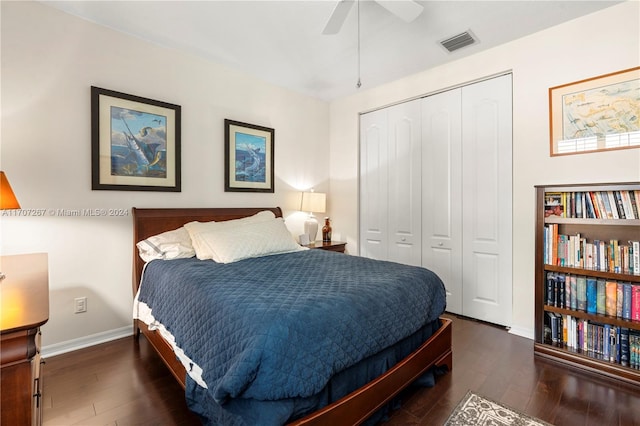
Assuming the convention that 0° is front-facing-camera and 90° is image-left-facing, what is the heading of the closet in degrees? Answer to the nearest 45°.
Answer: approximately 45°

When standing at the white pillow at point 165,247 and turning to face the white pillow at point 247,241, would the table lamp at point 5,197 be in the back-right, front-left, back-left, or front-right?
back-right

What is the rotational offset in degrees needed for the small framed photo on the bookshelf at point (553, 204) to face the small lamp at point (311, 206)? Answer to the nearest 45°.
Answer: approximately 90° to its right

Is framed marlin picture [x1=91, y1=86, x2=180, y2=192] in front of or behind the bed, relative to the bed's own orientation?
behind

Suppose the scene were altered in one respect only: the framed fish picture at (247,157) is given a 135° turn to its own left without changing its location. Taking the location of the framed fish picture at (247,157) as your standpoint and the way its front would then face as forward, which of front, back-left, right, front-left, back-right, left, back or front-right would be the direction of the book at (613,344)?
back-right

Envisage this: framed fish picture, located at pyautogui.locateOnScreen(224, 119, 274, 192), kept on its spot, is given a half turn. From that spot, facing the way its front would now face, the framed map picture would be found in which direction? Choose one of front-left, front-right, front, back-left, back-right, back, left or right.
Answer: back

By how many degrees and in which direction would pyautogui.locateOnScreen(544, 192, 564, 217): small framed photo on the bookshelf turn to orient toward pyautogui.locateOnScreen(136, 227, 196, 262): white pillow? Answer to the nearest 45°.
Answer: approximately 45° to its right

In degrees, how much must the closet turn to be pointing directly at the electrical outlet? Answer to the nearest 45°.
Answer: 0° — it already faces it

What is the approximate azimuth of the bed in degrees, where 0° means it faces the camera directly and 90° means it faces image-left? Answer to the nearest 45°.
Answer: approximately 315°

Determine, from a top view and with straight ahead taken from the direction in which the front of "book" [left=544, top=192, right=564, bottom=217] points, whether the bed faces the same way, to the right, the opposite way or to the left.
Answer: to the left

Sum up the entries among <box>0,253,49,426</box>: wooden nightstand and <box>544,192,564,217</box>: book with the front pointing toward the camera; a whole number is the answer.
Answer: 1
